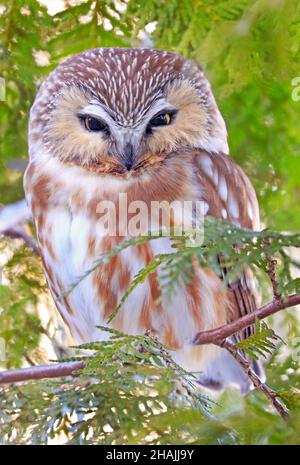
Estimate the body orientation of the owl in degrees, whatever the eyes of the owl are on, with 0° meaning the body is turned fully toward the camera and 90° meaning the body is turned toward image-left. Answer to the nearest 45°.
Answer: approximately 45°
